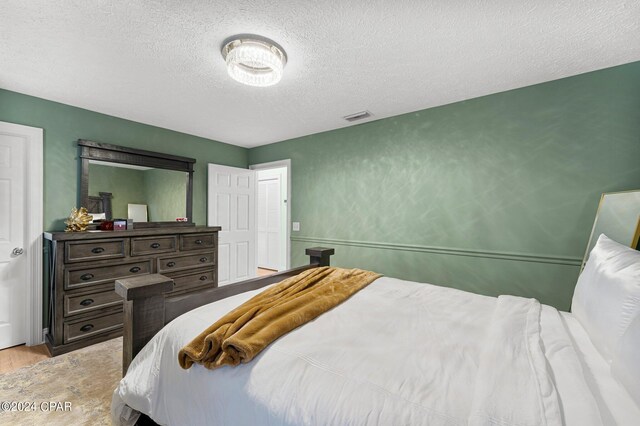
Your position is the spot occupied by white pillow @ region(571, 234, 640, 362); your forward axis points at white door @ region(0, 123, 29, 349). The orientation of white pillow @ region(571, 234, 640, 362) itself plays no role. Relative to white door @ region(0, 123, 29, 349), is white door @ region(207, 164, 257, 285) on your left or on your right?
right

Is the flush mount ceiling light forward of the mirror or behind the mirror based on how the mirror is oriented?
forward

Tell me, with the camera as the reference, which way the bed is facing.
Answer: facing away from the viewer and to the left of the viewer

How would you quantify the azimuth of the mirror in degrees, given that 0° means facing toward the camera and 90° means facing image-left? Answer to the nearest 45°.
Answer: approximately 315°

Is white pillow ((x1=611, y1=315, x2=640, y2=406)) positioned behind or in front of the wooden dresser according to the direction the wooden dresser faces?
in front

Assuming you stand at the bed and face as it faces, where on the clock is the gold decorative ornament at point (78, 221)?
The gold decorative ornament is roughly at 11 o'clock from the bed.

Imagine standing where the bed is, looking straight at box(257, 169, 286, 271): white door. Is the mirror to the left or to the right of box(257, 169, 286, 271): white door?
left

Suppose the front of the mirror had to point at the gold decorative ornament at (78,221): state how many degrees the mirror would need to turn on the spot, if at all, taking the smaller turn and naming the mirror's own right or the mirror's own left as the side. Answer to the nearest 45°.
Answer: approximately 90° to the mirror's own right

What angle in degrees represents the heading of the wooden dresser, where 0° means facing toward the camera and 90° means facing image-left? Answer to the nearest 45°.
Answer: approximately 315°

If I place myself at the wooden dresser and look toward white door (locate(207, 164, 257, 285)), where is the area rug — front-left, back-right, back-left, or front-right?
back-right

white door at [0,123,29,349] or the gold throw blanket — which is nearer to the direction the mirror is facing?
the gold throw blanket
